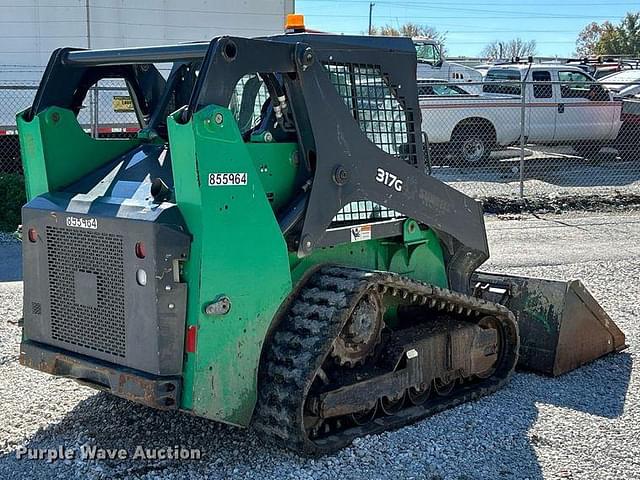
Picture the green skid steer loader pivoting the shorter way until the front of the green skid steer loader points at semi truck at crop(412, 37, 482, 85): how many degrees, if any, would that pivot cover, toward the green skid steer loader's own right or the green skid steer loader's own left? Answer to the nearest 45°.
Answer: approximately 45° to the green skid steer loader's own left

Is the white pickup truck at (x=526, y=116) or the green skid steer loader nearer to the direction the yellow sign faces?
the green skid steer loader

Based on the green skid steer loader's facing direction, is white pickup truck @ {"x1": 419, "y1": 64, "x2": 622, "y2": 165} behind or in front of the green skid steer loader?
in front

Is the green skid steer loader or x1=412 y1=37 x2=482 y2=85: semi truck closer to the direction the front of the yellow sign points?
the green skid steer loader

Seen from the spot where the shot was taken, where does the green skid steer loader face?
facing away from the viewer and to the right of the viewer

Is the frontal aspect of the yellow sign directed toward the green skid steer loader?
yes

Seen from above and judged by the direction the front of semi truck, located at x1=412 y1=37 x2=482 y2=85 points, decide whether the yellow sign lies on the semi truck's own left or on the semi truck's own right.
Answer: on the semi truck's own right

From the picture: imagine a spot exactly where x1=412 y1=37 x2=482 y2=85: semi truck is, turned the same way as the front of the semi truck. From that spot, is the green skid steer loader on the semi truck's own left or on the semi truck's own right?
on the semi truck's own right
